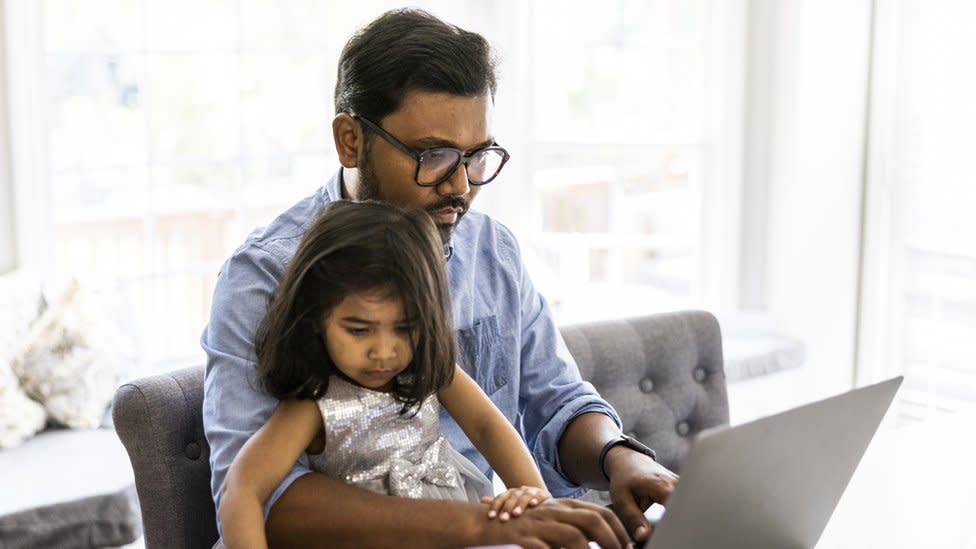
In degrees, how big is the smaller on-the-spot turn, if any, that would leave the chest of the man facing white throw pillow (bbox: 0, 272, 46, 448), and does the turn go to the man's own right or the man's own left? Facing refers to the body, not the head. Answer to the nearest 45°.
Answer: approximately 180°

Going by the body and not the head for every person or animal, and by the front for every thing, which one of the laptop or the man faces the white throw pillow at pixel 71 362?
the laptop

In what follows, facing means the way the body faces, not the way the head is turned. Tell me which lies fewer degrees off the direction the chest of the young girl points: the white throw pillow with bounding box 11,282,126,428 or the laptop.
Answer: the laptop

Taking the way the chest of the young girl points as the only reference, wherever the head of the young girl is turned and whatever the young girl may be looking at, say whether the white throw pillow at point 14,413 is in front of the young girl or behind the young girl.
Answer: behind

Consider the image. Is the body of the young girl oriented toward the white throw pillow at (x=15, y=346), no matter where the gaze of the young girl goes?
no

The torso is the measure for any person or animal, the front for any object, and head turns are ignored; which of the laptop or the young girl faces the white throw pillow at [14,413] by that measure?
the laptop

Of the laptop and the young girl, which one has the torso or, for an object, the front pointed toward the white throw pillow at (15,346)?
the laptop

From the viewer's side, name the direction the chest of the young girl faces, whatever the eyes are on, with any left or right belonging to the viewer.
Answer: facing the viewer and to the right of the viewer

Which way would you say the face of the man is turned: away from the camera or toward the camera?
toward the camera

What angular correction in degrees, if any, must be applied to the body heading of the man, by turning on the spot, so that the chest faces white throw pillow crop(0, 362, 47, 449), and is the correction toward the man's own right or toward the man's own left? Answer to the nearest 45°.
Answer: approximately 180°

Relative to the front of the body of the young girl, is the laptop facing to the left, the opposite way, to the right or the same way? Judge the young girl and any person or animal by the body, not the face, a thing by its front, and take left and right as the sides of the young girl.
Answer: the opposite way

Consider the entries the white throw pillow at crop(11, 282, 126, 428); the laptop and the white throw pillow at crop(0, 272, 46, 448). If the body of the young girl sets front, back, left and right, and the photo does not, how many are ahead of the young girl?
1

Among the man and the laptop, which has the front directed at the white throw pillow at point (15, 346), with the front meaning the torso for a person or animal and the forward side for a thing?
the laptop

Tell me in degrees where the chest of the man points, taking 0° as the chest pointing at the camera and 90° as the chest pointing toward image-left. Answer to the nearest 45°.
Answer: approximately 315°

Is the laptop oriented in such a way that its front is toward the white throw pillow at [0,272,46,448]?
yes

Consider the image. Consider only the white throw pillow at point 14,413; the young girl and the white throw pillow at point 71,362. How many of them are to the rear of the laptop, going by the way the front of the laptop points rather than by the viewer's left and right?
0

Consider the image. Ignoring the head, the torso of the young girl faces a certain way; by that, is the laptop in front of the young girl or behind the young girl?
in front

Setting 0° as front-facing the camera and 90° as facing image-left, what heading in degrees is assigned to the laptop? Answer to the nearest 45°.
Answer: approximately 135°
